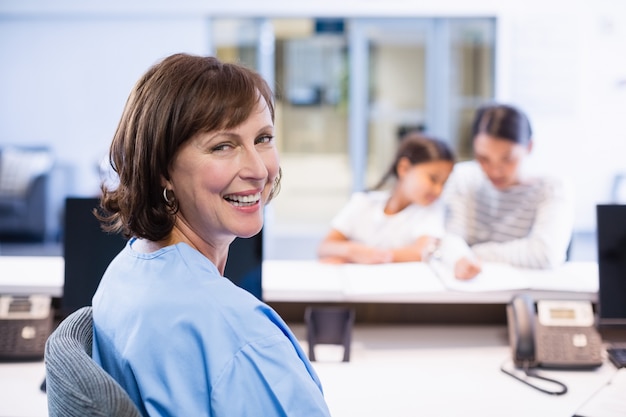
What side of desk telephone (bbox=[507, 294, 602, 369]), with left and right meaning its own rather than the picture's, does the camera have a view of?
front

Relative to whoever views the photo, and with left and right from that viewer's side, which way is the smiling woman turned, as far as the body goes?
facing away from the viewer and to the right of the viewer

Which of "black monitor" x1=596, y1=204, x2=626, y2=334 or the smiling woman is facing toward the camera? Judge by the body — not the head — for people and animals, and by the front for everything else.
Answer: the black monitor

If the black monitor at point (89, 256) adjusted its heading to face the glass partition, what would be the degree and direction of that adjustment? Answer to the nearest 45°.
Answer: approximately 135° to its left

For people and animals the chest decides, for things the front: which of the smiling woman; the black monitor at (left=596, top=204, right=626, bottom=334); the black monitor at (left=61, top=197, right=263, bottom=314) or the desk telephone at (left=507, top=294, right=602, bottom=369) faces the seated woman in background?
the smiling woman

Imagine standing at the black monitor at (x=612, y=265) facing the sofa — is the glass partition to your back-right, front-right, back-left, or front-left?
front-right

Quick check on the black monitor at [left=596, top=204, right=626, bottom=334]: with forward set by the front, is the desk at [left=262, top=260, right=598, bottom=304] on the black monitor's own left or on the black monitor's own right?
on the black monitor's own right

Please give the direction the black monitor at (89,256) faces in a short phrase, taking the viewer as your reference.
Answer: facing the viewer

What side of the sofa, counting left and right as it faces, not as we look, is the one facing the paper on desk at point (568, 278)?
front

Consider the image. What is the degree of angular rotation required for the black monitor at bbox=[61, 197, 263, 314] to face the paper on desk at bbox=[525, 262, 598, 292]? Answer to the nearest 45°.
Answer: approximately 90° to its left

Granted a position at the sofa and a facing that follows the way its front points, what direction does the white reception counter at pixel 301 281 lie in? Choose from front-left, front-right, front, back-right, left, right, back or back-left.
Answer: front

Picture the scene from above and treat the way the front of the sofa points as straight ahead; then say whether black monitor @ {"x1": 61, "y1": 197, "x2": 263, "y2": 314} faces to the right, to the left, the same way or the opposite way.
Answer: the same way

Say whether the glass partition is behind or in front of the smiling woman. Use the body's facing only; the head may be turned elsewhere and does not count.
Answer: in front

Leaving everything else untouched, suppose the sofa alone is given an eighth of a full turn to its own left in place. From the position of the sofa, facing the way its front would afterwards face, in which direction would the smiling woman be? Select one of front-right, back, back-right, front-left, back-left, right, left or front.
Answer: front-right
